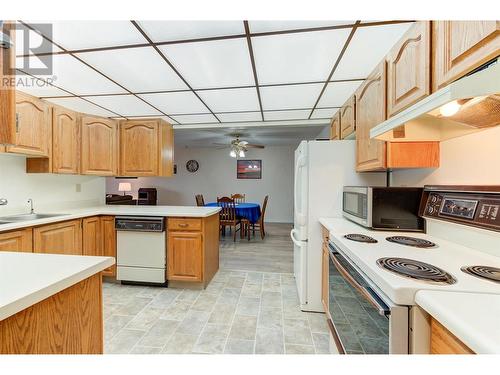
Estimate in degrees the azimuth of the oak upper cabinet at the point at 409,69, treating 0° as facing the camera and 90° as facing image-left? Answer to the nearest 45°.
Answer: approximately 45°

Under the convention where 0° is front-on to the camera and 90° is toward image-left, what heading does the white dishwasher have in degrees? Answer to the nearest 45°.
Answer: approximately 0°

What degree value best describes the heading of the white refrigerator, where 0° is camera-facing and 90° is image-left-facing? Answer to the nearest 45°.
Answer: approximately 90°

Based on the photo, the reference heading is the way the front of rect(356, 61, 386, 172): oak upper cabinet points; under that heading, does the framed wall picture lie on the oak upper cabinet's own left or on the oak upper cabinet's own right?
on the oak upper cabinet's own right

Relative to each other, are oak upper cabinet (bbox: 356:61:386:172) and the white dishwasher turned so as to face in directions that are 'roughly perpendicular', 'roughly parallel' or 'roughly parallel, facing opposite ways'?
roughly perpendicular

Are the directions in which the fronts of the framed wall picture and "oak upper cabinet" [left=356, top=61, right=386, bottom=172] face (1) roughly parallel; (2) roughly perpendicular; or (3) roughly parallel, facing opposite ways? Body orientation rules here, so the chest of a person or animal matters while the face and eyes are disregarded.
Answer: roughly perpendicular

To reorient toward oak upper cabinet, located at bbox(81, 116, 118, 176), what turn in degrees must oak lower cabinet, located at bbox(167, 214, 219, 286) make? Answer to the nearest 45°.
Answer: approximately 135° to its right

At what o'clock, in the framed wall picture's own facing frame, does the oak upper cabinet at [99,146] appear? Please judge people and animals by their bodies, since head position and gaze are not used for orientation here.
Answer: The oak upper cabinet is roughly at 1 o'clock from the framed wall picture.

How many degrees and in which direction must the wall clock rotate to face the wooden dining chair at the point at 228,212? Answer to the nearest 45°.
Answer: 0° — it already faces it
